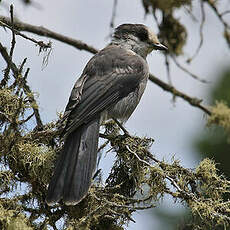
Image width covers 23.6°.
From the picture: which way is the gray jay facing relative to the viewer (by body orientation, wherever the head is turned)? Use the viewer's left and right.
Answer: facing away from the viewer and to the right of the viewer
